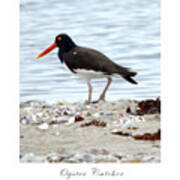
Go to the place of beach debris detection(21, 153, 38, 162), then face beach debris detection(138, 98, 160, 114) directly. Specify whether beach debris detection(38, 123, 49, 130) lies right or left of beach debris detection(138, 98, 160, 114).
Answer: left

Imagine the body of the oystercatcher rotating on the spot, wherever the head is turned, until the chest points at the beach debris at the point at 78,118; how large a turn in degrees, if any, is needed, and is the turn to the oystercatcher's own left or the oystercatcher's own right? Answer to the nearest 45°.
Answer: approximately 90° to the oystercatcher's own left

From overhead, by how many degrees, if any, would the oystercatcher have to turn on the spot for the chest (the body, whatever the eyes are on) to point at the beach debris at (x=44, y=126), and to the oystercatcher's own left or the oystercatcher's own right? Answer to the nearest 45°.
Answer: approximately 45° to the oystercatcher's own left

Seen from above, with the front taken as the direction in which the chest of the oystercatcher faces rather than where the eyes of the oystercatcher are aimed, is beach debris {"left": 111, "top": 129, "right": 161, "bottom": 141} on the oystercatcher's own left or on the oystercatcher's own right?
on the oystercatcher's own left

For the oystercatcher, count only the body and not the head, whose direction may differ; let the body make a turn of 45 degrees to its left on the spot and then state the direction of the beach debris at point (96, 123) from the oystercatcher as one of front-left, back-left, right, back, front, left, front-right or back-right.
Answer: front-left

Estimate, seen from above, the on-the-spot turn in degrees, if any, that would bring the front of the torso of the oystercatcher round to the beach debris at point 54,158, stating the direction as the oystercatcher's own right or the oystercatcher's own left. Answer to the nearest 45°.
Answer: approximately 90° to the oystercatcher's own left

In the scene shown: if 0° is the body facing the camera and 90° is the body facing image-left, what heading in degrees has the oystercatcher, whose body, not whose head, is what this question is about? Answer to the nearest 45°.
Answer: approximately 90°

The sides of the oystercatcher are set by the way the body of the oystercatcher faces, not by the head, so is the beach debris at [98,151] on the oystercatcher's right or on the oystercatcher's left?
on the oystercatcher's left

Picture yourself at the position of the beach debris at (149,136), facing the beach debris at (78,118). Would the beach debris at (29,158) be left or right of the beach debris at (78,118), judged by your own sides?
left

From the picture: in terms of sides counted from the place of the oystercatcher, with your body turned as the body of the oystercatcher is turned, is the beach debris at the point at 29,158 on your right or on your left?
on your left
